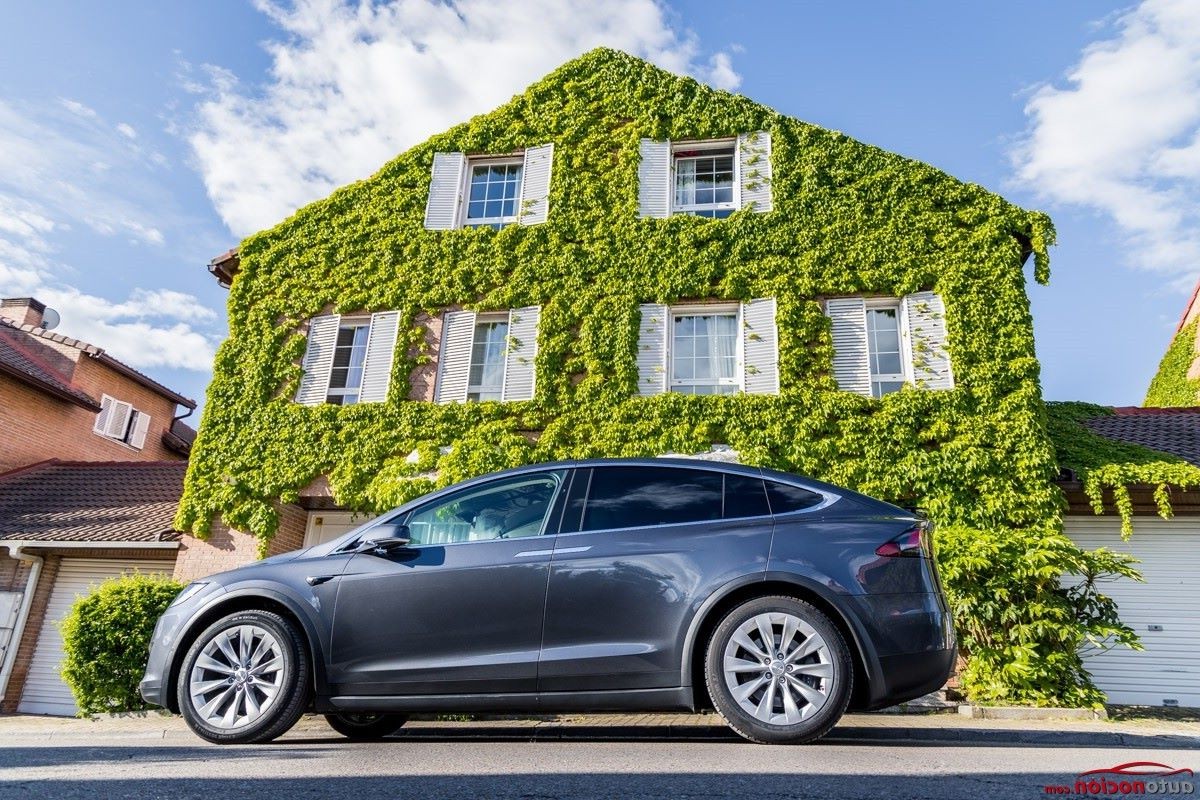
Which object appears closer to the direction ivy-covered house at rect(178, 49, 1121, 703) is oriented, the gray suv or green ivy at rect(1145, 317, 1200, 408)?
the gray suv

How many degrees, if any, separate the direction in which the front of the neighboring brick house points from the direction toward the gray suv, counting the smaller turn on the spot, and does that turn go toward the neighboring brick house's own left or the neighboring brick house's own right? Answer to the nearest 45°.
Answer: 0° — it already faces it

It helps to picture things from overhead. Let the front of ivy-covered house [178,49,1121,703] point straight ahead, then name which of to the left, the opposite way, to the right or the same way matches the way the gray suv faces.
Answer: to the right

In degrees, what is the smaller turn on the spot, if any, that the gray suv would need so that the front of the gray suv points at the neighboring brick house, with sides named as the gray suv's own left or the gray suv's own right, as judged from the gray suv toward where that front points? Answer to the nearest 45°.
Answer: approximately 45° to the gray suv's own right

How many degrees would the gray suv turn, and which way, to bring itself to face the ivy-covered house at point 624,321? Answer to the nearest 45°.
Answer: approximately 90° to its right

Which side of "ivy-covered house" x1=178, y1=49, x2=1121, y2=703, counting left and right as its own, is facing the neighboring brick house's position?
right

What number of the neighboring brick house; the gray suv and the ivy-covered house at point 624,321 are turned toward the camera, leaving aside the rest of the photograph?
2

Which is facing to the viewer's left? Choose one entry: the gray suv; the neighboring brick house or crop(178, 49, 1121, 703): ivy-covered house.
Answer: the gray suv

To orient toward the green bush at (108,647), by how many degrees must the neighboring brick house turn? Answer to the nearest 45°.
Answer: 0° — it already faces it

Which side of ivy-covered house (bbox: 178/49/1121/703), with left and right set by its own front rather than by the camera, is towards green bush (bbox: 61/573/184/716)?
right

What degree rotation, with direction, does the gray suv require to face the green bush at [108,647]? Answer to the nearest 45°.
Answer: approximately 45° to its right

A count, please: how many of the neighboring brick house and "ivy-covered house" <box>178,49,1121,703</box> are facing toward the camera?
2

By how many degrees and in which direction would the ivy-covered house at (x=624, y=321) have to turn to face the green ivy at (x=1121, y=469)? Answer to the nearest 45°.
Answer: approximately 90° to its left

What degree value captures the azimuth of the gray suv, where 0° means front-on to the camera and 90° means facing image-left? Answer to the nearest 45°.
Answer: approximately 90°

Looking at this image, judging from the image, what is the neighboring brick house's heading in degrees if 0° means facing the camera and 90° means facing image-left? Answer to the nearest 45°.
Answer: approximately 0°
